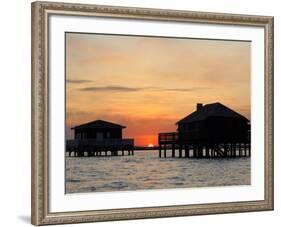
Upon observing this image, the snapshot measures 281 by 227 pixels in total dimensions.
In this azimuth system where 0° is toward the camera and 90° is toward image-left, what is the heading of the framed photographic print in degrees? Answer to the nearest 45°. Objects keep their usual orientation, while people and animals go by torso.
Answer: approximately 315°
